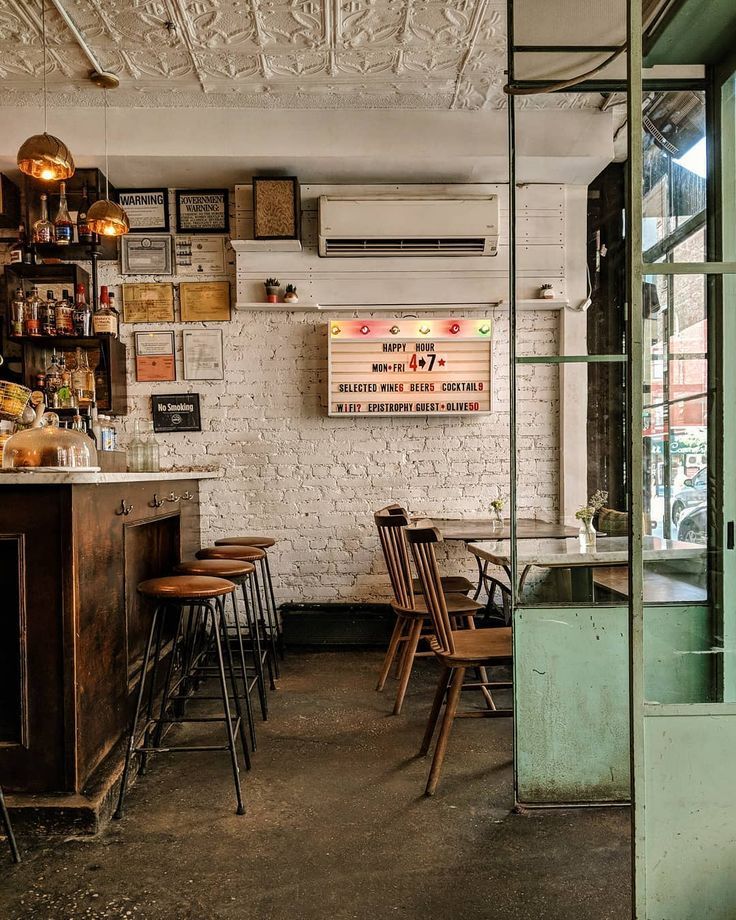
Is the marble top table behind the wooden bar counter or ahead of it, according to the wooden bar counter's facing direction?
ahead

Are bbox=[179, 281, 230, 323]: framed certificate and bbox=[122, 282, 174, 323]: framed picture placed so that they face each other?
no

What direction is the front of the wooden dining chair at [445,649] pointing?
to the viewer's right

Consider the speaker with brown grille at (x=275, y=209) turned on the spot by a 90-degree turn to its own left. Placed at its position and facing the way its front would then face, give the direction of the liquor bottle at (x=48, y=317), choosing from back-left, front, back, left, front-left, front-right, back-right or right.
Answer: back

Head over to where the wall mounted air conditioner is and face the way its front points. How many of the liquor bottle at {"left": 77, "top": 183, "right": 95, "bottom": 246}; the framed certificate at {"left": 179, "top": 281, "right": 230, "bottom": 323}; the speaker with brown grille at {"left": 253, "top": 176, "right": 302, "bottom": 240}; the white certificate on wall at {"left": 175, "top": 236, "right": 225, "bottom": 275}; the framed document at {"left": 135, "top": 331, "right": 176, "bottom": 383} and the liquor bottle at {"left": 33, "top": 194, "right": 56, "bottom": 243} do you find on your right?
6

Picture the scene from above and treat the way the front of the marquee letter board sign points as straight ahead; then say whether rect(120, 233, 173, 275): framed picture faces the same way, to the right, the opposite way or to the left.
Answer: the same way

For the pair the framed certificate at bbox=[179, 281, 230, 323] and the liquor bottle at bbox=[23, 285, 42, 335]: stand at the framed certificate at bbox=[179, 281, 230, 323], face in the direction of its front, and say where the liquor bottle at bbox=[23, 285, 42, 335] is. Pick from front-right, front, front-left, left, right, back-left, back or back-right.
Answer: right

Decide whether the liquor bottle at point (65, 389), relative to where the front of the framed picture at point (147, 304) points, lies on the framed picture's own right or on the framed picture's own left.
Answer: on the framed picture's own right

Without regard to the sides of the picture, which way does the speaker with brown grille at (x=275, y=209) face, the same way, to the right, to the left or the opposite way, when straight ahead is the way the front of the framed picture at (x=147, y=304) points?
the same way

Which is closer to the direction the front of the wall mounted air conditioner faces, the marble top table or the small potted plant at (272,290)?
the marble top table

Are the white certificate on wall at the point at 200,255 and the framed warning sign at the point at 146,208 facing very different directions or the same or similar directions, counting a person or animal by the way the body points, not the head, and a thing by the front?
same or similar directions

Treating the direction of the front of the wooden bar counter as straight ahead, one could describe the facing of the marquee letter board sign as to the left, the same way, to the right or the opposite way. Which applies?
to the right

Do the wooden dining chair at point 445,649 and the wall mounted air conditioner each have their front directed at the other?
no

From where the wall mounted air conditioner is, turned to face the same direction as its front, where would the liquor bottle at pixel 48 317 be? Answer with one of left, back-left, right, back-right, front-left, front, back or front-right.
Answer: right

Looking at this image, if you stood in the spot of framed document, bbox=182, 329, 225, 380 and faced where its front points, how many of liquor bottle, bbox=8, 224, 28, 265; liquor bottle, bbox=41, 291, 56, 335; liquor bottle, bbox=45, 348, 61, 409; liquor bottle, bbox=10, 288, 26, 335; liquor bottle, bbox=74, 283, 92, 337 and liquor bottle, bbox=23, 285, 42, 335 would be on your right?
6

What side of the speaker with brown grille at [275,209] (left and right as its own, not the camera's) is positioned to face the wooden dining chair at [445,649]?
front

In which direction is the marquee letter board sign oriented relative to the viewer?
toward the camera

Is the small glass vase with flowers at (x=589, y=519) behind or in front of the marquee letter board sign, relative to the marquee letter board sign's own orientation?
in front

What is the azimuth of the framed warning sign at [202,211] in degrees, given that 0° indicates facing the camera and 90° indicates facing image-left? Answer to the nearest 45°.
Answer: approximately 0°

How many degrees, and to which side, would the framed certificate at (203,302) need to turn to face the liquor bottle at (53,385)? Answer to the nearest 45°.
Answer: approximately 90° to its right

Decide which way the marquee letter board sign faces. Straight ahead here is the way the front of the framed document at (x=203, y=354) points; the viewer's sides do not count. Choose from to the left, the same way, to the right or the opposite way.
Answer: the same way

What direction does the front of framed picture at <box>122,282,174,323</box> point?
toward the camera

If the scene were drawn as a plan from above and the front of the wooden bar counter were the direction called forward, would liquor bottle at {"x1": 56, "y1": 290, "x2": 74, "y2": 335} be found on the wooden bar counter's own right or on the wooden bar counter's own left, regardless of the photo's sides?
on the wooden bar counter's own left

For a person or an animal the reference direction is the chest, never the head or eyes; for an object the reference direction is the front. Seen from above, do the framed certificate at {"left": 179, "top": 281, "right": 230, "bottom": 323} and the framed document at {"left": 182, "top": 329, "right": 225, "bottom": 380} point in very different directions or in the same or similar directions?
same or similar directions
